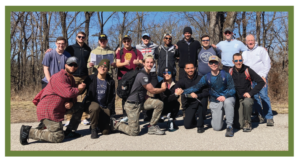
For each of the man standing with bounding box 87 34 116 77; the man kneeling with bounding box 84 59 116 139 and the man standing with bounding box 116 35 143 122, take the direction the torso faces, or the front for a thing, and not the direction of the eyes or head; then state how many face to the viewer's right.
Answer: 0

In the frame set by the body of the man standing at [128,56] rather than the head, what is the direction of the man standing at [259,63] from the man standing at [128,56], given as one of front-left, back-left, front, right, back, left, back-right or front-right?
left

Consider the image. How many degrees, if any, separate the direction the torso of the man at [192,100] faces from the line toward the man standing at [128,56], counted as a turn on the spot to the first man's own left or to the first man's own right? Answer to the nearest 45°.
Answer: approximately 90° to the first man's own right

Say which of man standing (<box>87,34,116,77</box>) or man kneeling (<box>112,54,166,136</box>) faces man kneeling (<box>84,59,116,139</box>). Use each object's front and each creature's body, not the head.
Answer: the man standing

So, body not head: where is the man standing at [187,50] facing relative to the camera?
toward the camera

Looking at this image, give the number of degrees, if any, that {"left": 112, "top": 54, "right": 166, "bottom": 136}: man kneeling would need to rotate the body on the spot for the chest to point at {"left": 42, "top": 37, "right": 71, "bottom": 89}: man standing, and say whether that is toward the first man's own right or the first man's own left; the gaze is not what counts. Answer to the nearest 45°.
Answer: approximately 180°

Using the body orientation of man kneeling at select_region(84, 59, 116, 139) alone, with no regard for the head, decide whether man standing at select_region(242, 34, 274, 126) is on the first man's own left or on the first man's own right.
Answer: on the first man's own left

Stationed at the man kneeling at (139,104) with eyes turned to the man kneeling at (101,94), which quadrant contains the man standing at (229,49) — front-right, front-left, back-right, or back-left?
back-right

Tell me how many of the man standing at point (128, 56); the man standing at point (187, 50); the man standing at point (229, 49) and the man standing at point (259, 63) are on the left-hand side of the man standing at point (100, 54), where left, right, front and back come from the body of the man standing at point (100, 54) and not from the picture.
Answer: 4

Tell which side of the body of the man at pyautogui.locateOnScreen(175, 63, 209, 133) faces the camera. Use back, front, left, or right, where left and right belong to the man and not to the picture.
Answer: front

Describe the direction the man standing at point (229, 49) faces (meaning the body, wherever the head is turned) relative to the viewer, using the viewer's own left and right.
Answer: facing the viewer

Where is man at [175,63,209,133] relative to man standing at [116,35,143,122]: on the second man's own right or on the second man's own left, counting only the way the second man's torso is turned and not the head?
on the second man's own left
